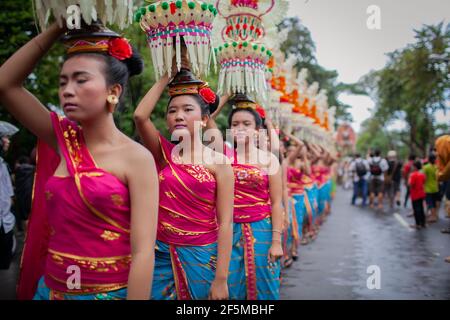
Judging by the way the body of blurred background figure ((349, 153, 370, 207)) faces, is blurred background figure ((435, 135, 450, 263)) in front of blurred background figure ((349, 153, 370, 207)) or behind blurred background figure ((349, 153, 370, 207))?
behind

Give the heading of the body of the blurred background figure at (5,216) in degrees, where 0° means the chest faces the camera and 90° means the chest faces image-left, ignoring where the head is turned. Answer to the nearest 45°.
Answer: approximately 270°

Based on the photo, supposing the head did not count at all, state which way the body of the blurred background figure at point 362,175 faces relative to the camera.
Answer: away from the camera

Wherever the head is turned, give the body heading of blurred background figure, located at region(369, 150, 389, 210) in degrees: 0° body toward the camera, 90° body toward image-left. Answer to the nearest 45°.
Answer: approximately 180°

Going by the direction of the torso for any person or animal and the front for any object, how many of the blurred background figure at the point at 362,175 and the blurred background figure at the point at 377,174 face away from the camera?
2

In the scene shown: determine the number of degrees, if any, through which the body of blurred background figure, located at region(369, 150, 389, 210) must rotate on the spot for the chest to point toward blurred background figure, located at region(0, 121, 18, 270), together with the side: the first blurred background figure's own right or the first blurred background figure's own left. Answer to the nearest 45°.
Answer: approximately 180°

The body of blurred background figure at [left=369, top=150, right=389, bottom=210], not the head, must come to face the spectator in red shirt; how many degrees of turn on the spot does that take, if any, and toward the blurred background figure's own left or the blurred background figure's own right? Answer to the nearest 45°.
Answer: approximately 180°

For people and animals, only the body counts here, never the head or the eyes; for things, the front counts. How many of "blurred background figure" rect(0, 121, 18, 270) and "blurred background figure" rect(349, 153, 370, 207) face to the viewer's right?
1

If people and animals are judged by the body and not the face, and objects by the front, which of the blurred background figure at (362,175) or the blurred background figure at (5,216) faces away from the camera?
the blurred background figure at (362,175)

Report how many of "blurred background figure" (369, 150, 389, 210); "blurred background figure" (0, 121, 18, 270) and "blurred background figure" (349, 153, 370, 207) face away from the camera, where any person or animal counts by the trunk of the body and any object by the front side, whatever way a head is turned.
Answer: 2
